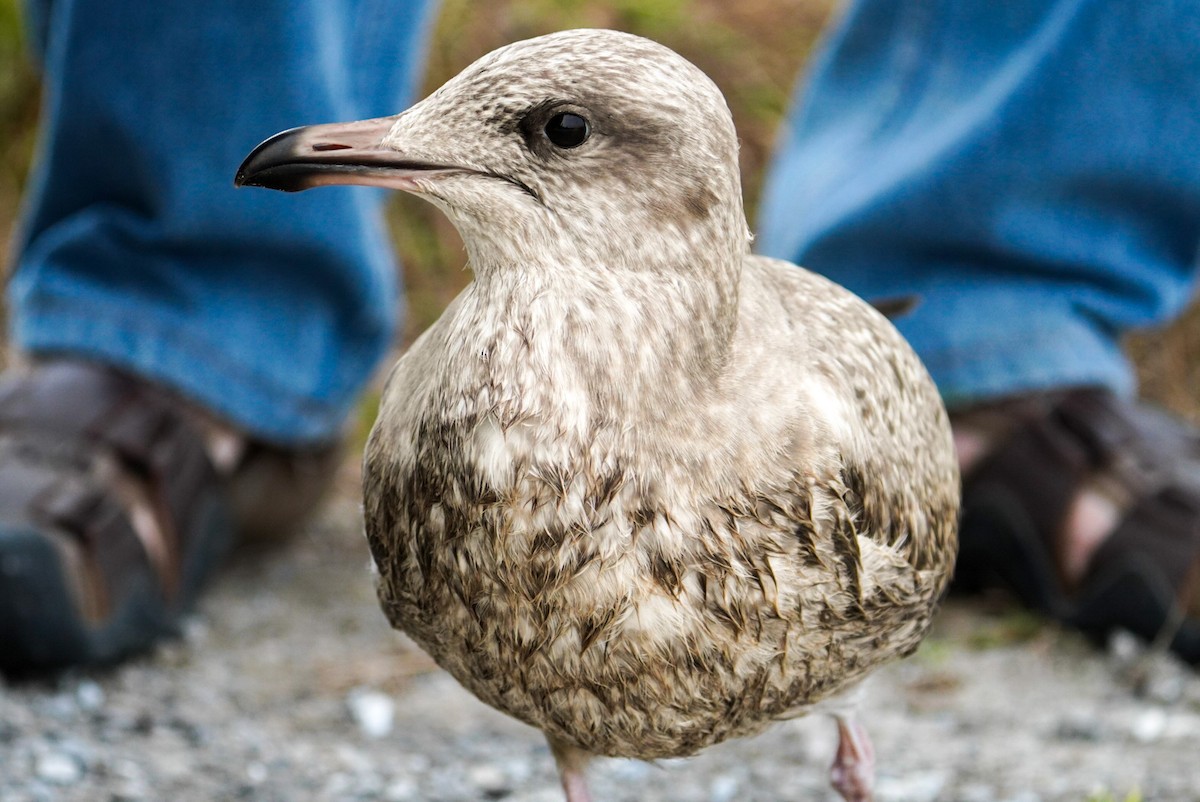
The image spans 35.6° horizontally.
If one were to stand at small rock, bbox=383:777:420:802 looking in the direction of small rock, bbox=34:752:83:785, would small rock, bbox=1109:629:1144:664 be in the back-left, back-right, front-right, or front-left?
back-right

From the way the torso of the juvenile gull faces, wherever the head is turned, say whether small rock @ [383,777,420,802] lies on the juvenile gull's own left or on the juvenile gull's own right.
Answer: on the juvenile gull's own right

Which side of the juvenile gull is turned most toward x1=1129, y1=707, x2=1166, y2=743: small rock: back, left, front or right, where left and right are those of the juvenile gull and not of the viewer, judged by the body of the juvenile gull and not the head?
back

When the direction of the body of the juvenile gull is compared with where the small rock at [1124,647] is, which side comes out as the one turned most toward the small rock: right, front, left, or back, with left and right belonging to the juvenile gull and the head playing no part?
back

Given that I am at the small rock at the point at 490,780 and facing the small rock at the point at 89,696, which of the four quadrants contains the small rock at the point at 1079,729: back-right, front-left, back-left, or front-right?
back-right

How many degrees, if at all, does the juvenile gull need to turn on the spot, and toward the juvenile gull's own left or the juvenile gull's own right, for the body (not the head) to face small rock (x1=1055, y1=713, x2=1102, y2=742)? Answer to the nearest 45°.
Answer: approximately 180°

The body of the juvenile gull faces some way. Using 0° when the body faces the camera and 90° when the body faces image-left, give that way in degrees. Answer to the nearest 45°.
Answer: approximately 45°

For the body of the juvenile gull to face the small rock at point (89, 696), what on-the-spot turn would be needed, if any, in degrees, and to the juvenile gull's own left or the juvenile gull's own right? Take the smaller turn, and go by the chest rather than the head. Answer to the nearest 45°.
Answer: approximately 90° to the juvenile gull's own right

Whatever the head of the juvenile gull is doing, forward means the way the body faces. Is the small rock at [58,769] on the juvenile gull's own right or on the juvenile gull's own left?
on the juvenile gull's own right
